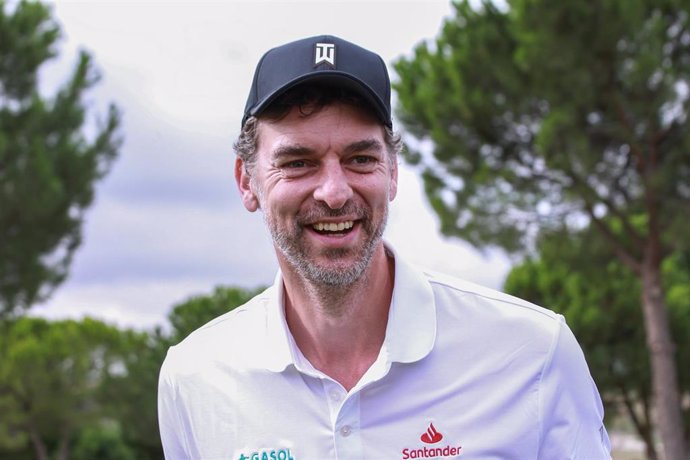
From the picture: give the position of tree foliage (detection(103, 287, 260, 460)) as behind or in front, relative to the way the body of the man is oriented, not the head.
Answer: behind

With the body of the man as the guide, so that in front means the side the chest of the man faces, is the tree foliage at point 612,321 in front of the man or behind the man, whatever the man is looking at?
behind

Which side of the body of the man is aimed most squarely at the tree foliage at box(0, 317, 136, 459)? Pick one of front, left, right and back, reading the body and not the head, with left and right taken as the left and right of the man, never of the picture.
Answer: back

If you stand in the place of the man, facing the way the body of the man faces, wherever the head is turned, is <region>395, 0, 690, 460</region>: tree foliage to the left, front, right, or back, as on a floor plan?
back

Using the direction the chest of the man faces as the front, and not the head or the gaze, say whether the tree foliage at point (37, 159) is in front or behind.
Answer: behind

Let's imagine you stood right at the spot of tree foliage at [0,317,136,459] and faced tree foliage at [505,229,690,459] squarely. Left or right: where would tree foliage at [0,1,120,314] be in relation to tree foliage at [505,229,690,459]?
right

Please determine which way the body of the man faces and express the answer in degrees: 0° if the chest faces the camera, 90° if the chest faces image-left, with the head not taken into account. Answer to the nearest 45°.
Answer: approximately 0°
